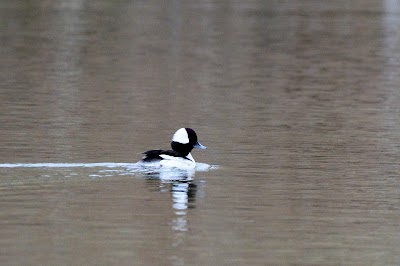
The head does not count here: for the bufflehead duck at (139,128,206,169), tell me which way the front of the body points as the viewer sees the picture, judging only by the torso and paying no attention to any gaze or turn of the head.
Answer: to the viewer's right
